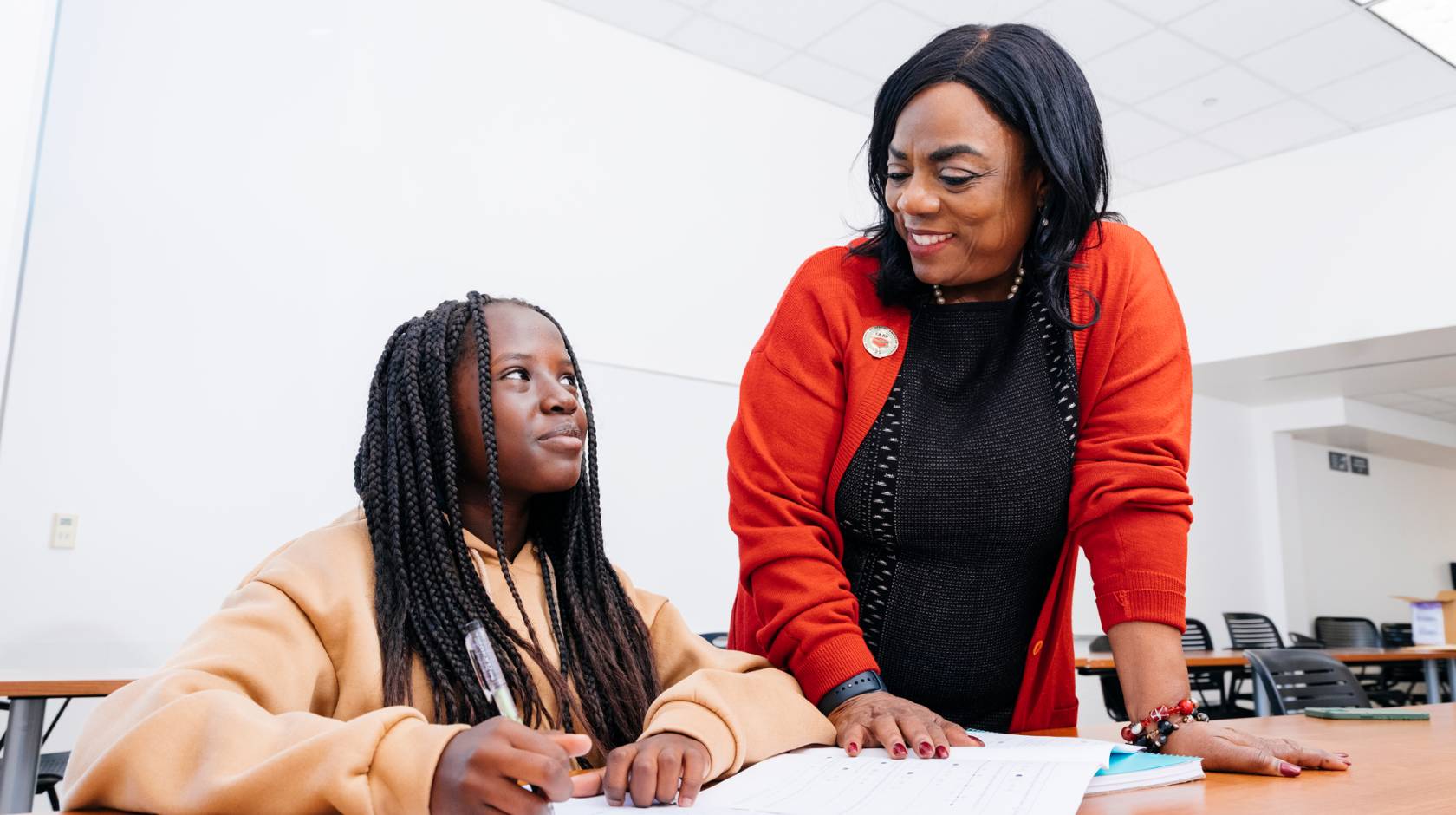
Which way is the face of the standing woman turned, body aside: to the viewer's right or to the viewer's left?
to the viewer's left

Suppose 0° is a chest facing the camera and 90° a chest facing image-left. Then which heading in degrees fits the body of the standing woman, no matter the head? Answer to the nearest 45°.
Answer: approximately 0°

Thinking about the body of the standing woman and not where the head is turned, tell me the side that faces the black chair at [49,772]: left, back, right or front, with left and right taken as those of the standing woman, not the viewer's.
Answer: right

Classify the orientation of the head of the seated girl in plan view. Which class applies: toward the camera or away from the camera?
toward the camera

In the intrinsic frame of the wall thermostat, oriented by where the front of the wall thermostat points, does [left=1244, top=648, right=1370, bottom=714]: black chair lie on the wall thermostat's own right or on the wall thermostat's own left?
on the wall thermostat's own left

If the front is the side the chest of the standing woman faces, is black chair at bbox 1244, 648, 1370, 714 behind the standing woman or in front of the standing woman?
behind

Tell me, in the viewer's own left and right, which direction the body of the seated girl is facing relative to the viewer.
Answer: facing the viewer and to the right of the viewer

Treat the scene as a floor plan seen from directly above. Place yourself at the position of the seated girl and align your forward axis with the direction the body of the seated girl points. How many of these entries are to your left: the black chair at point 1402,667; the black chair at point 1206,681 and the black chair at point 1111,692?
3

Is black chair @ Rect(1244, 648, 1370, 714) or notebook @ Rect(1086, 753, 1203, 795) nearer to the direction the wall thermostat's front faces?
the notebook

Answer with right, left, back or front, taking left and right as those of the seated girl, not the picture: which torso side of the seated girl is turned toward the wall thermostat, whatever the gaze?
back

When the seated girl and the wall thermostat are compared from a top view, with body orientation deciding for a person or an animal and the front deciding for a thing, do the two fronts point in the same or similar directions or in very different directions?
same or similar directions

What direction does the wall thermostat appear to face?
toward the camera

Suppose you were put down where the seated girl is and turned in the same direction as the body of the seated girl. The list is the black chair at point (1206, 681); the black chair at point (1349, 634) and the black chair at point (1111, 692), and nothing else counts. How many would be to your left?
3

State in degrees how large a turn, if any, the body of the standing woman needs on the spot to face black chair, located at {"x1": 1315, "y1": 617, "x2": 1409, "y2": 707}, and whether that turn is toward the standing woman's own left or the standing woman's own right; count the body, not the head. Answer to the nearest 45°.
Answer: approximately 180°

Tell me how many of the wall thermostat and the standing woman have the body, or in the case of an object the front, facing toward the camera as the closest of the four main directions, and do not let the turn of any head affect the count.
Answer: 2

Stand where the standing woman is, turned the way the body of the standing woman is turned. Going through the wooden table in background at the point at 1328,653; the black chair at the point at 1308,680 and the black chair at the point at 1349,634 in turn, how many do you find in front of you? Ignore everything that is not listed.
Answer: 0

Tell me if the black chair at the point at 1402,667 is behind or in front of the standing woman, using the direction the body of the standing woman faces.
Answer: behind

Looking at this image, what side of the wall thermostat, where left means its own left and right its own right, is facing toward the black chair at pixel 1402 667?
left

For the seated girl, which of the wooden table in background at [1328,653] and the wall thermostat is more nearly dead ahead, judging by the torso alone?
the wooden table in background
